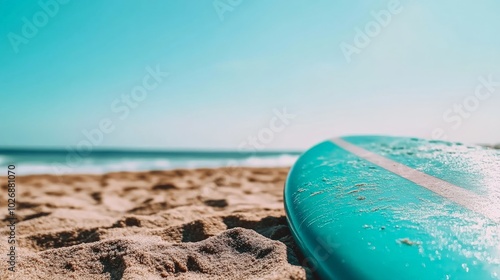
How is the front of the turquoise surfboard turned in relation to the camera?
facing away from the viewer and to the left of the viewer
